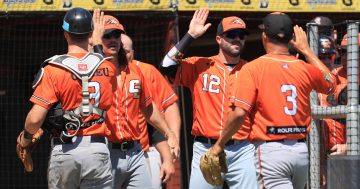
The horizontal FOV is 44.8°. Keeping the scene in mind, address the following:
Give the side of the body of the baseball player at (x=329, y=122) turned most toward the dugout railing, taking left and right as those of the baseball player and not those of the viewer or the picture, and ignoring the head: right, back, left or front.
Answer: front

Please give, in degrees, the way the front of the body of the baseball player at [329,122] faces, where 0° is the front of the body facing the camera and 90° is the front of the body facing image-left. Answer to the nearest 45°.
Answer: approximately 0°

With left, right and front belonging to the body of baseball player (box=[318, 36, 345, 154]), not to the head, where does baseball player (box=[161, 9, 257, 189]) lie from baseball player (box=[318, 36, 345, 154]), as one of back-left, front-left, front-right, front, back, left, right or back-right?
front-right

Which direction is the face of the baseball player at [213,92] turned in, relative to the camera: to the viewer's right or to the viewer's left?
to the viewer's right

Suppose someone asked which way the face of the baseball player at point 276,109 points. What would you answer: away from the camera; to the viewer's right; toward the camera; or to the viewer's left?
away from the camera

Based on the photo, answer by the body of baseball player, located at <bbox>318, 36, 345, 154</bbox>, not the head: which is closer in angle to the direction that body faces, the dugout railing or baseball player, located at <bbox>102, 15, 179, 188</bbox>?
the dugout railing

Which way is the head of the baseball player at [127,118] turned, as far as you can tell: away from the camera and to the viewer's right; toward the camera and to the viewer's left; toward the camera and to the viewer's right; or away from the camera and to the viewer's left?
toward the camera and to the viewer's left

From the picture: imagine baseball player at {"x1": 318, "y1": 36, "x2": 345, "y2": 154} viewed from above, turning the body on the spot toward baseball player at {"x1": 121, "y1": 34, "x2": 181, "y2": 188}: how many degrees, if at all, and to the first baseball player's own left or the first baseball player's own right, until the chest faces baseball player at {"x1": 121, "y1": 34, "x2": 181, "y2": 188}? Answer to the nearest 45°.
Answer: approximately 45° to the first baseball player's own right
